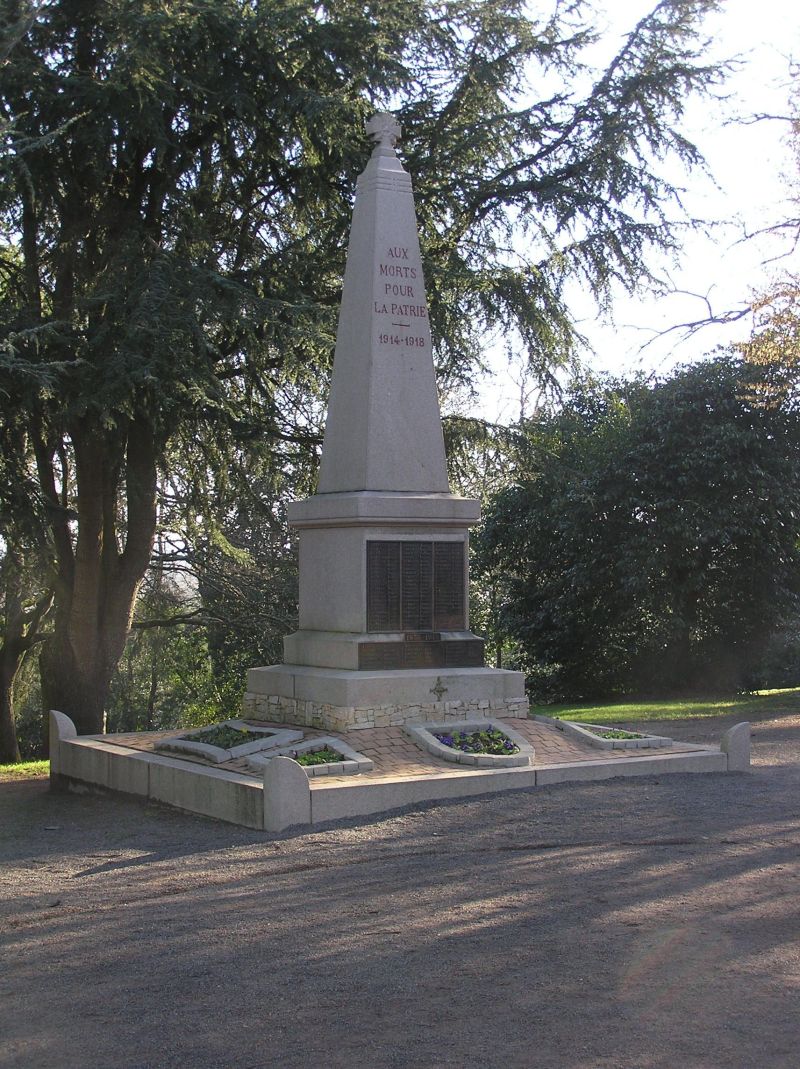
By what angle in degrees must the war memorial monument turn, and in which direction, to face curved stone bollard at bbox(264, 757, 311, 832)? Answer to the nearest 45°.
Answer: approximately 45° to its right

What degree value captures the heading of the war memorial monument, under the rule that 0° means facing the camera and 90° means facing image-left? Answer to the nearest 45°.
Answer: approximately 315°
